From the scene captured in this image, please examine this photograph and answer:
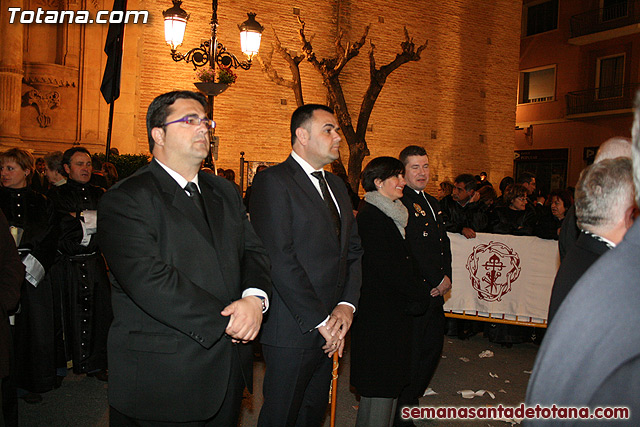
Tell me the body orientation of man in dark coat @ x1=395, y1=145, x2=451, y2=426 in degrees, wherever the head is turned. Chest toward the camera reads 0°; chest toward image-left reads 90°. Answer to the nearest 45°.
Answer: approximately 315°

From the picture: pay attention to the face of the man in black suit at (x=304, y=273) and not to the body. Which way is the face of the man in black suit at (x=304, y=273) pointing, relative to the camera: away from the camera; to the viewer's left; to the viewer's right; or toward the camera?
to the viewer's right

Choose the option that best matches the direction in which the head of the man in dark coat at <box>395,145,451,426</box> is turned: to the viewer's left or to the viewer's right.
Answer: to the viewer's right

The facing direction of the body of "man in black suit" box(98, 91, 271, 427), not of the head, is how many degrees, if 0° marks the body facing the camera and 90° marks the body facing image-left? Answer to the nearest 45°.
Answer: approximately 315°

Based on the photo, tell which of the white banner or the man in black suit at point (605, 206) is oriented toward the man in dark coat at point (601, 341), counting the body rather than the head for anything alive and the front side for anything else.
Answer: the white banner

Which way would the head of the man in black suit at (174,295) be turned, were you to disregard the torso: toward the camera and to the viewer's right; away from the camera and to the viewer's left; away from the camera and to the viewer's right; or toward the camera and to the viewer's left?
toward the camera and to the viewer's right

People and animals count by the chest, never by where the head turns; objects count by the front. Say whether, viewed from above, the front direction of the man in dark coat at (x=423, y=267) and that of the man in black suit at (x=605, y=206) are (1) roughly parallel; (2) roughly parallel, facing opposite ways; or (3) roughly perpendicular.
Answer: roughly perpendicular
